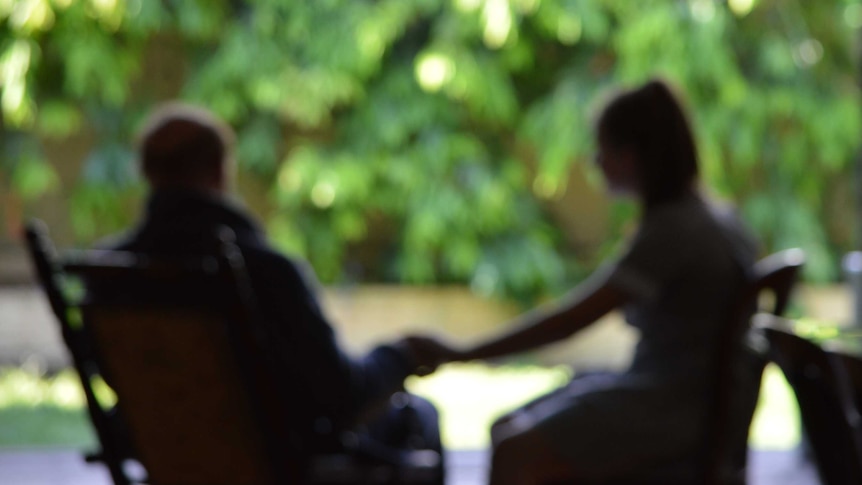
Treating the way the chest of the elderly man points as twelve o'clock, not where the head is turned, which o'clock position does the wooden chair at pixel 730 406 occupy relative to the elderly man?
The wooden chair is roughly at 2 o'clock from the elderly man.

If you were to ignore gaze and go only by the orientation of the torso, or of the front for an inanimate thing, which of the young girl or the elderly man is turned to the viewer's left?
the young girl

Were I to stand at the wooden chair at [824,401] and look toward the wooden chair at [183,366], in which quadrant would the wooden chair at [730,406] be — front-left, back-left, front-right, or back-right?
front-right

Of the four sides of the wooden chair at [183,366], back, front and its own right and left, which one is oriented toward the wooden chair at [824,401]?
right

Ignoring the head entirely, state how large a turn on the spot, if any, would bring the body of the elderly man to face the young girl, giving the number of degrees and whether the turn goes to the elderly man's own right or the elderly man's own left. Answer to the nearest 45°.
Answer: approximately 45° to the elderly man's own right

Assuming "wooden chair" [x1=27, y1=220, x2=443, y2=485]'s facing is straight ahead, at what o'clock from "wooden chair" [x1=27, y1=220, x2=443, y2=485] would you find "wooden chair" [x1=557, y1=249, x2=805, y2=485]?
"wooden chair" [x1=557, y1=249, x2=805, y2=485] is roughly at 2 o'clock from "wooden chair" [x1=27, y1=220, x2=443, y2=485].

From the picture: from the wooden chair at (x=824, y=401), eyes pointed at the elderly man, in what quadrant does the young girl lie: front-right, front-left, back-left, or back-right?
front-right

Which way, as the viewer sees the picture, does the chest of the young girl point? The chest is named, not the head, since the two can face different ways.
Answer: to the viewer's left

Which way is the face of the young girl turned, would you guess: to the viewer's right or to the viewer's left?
to the viewer's left

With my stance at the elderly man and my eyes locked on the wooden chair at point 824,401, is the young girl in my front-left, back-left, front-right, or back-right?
front-left

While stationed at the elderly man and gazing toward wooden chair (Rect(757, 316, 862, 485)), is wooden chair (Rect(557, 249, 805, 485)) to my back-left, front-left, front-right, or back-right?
front-left

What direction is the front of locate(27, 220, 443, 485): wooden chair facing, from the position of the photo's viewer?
facing away from the viewer and to the right of the viewer

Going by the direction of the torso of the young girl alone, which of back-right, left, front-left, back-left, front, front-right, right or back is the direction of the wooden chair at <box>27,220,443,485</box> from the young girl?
front

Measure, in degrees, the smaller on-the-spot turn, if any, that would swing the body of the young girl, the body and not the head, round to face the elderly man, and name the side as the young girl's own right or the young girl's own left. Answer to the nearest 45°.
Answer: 0° — they already face them

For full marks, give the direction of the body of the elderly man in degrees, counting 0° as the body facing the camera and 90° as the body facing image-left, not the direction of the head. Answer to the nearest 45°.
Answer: approximately 225°
